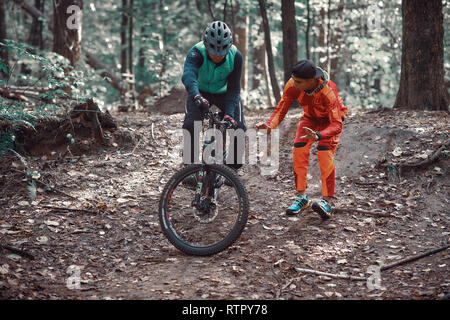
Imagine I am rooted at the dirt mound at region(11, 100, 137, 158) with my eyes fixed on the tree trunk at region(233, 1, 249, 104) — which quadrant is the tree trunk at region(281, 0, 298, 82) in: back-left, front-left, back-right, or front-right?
front-right

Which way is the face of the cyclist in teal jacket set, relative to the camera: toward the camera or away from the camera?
toward the camera

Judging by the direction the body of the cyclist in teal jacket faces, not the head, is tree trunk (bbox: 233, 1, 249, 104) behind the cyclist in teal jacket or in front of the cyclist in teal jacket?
behind

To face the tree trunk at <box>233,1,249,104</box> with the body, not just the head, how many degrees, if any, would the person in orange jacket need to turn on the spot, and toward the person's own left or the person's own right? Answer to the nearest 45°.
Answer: approximately 135° to the person's own right

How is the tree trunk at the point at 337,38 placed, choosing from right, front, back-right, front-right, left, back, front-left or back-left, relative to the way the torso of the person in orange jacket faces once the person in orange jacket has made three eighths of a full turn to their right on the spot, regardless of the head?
front

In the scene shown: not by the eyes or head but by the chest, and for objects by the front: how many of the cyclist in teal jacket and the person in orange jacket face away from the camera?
0

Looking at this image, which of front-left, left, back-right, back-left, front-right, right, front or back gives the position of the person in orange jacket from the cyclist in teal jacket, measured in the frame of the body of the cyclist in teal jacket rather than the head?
left

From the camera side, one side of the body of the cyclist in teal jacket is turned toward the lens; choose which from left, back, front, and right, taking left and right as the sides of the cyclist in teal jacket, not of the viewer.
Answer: front
